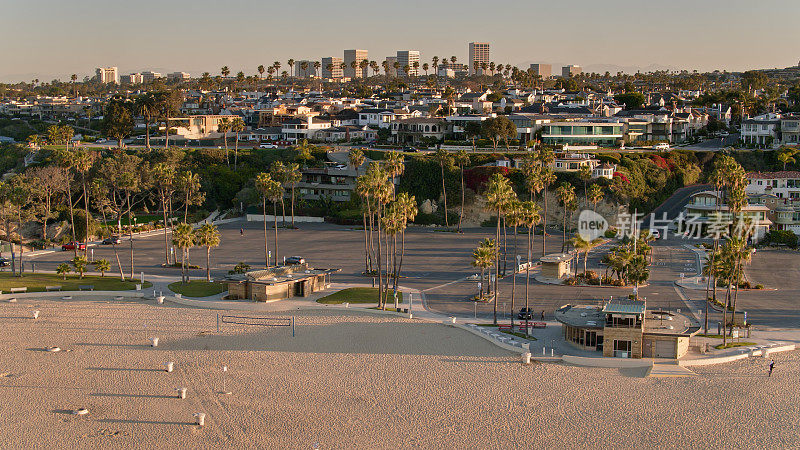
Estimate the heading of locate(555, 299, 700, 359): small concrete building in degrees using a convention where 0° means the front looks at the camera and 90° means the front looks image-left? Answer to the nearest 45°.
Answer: approximately 0°
